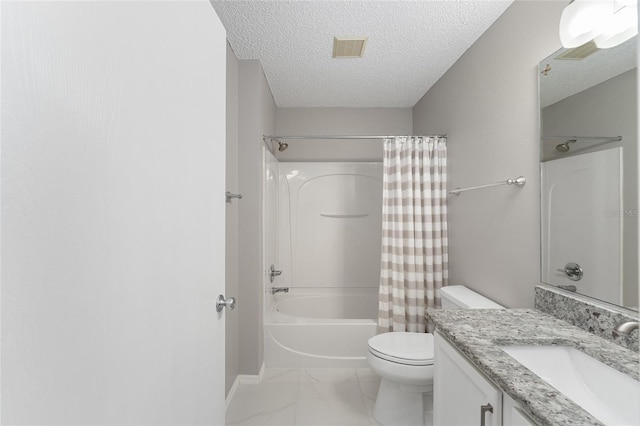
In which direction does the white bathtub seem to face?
toward the camera

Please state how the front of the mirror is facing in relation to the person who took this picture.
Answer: facing the viewer and to the left of the viewer

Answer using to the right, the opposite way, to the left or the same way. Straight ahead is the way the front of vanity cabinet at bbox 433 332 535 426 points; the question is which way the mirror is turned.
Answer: the same way

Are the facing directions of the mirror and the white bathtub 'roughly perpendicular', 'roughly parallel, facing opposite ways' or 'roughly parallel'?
roughly perpendicular

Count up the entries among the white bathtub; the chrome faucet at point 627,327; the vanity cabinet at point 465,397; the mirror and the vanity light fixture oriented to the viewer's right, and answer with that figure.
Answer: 0

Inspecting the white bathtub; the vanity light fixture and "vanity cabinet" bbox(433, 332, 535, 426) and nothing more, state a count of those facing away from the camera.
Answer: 0

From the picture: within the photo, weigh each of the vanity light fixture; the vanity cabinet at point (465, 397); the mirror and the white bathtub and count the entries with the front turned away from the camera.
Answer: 0

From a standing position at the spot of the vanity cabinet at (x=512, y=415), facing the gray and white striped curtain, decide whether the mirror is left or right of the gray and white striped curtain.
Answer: right

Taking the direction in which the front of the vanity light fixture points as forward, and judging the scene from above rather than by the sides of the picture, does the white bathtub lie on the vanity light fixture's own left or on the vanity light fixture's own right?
on the vanity light fixture's own right

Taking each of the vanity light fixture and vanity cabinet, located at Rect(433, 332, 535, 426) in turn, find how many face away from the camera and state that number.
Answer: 0

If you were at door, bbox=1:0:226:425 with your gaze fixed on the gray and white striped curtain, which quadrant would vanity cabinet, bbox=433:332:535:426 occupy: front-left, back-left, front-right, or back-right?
front-right

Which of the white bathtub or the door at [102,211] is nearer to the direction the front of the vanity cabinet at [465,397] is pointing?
the door

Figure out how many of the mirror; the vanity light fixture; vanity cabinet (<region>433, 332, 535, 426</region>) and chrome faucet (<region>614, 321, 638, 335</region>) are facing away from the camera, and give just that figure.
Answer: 0

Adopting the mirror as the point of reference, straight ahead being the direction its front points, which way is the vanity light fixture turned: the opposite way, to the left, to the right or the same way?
the same way

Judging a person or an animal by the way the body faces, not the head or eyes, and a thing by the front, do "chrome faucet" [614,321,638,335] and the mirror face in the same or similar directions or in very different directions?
same or similar directions
